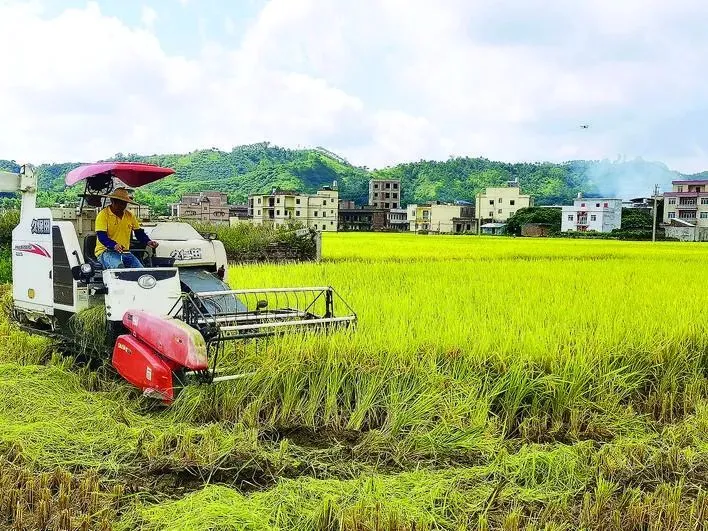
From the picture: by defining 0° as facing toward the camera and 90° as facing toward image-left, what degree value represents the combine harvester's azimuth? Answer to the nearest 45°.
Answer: approximately 315°

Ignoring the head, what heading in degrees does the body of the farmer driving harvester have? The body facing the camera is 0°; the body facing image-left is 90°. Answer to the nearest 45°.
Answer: approximately 315°
